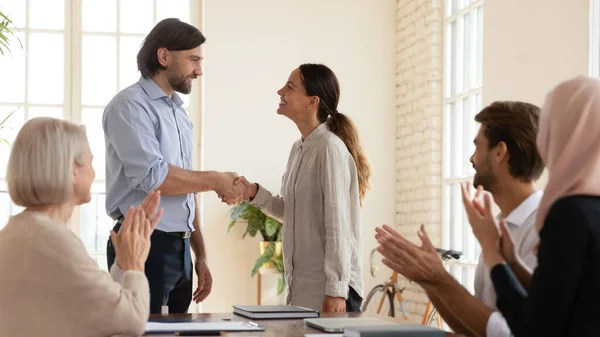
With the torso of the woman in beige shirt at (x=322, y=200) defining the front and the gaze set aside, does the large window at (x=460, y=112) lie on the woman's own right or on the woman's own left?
on the woman's own right

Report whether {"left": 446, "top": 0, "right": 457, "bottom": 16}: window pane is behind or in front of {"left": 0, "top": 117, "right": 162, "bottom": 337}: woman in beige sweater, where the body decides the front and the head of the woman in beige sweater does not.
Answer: in front

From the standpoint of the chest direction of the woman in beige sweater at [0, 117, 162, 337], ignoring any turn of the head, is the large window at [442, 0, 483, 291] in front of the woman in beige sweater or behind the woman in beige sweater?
in front

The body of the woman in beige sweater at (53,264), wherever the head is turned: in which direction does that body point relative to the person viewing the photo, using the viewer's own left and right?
facing away from the viewer and to the right of the viewer

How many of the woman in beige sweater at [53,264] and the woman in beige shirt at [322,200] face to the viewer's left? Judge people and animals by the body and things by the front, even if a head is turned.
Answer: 1

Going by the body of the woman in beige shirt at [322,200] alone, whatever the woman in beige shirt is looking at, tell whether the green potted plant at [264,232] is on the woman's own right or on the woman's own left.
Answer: on the woman's own right

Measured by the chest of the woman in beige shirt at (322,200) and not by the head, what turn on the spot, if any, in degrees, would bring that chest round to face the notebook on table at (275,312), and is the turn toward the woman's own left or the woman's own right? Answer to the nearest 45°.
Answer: approximately 90° to the woman's own left

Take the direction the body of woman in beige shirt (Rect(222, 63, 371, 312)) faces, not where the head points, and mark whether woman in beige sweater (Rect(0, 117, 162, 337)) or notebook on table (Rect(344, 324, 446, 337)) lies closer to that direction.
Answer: the woman in beige sweater

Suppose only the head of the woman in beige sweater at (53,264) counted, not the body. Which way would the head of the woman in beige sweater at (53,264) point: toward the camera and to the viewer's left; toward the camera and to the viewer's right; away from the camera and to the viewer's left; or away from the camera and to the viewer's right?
away from the camera and to the viewer's right

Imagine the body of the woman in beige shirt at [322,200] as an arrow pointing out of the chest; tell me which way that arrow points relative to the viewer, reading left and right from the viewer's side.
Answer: facing to the left of the viewer

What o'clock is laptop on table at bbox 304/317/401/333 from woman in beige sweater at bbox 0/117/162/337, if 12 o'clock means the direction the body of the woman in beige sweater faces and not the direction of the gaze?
The laptop on table is roughly at 1 o'clock from the woman in beige sweater.

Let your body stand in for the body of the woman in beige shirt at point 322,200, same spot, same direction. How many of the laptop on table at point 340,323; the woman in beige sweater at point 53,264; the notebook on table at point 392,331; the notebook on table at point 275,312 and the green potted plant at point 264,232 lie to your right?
1

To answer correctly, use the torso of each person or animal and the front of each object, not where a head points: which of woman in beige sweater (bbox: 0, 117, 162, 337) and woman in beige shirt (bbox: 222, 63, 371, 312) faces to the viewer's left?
woman in beige shirt (bbox: 222, 63, 371, 312)

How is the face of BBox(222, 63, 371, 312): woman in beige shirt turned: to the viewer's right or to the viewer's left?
to the viewer's left

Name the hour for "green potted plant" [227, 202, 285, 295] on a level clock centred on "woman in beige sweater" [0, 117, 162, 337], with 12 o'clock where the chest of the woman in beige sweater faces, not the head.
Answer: The green potted plant is roughly at 11 o'clock from the woman in beige sweater.
